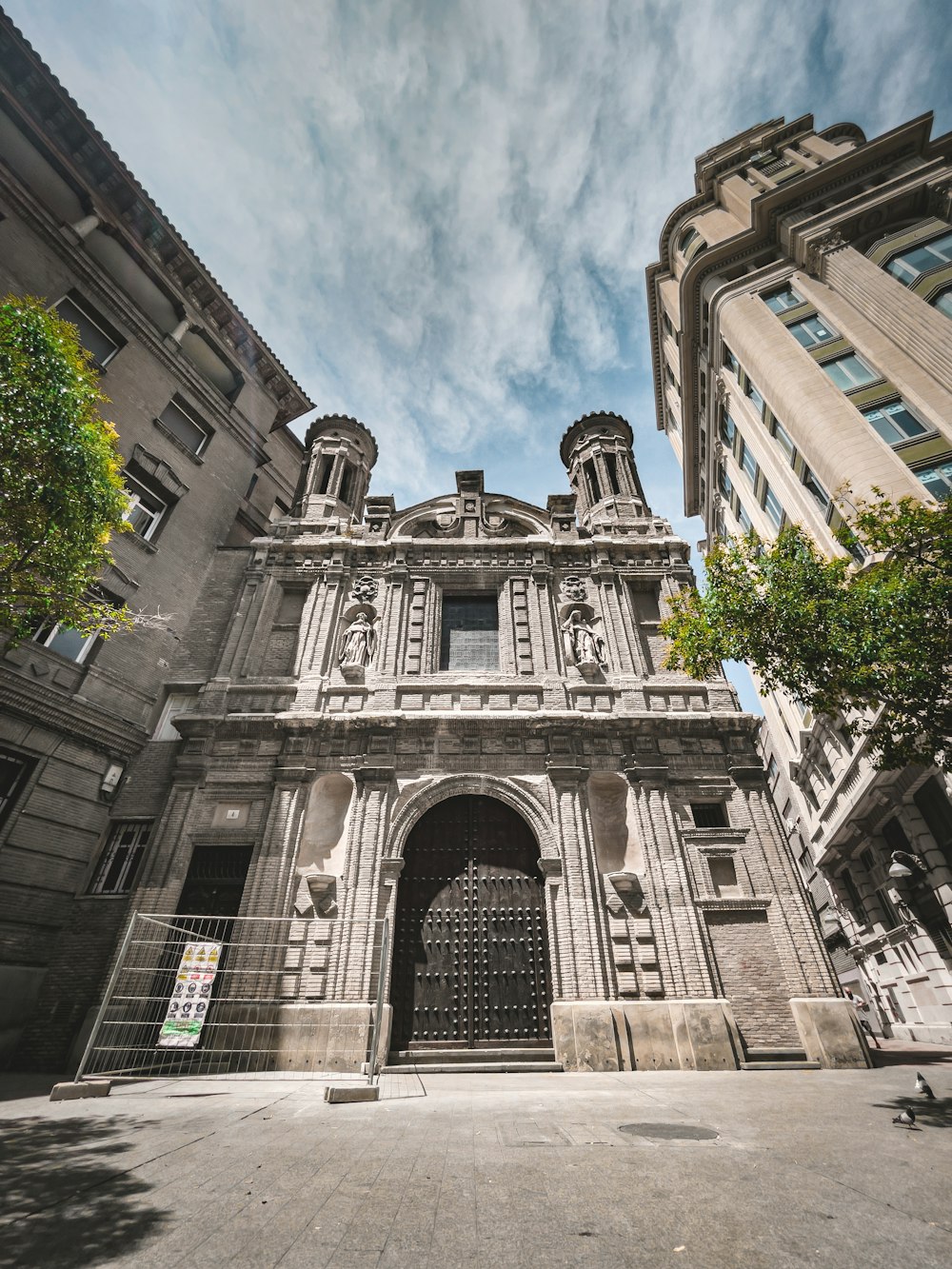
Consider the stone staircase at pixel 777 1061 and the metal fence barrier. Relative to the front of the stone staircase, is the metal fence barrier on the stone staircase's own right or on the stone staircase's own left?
on the stone staircase's own right

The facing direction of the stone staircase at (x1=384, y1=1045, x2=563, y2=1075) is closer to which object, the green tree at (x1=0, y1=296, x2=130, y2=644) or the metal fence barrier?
the green tree

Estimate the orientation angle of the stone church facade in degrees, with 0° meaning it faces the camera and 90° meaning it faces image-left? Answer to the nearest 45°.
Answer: approximately 0°

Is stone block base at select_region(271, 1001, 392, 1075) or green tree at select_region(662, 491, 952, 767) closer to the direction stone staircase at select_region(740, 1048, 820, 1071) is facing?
the green tree

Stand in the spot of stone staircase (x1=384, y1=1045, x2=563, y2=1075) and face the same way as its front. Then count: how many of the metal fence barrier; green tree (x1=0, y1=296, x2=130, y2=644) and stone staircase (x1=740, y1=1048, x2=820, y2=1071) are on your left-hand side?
1

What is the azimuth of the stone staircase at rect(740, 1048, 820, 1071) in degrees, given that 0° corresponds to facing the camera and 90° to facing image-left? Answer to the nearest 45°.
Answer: approximately 0°

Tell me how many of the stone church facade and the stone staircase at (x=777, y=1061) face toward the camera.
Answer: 2

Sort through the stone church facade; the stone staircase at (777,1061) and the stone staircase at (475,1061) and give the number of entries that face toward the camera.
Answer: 3

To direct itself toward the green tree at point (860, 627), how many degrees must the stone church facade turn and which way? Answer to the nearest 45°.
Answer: approximately 45° to its left

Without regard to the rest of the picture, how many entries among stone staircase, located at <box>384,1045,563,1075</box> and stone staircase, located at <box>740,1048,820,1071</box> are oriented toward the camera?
2
